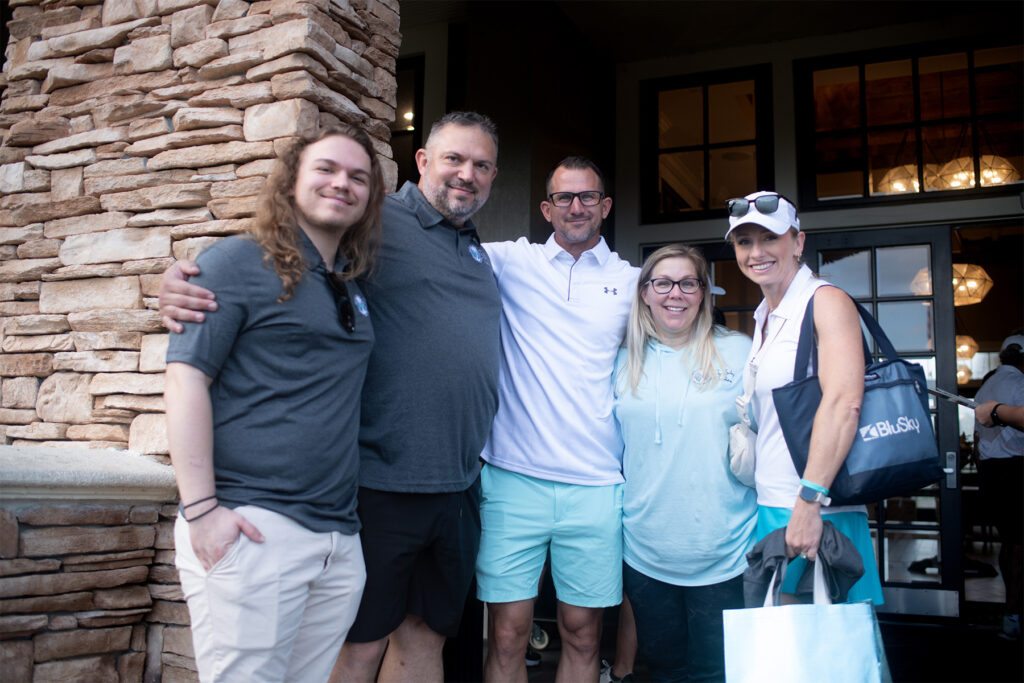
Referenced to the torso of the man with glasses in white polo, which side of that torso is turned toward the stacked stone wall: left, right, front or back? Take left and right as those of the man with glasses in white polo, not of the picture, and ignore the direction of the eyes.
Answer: right

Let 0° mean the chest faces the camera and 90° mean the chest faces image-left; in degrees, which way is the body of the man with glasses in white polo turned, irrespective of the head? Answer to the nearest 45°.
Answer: approximately 0°
